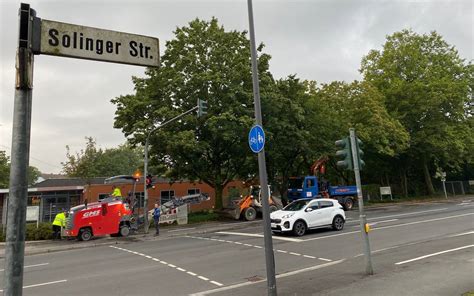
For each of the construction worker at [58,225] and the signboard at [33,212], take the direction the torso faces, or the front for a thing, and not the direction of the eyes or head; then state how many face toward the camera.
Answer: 1

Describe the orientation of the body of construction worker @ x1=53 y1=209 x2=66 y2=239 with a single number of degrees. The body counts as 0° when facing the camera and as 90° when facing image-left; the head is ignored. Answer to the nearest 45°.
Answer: approximately 270°

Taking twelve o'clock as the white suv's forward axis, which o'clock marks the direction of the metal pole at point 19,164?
The metal pole is roughly at 11 o'clock from the white suv.

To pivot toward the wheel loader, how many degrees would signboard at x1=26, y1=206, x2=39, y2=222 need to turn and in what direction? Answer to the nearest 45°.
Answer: approximately 90° to its left

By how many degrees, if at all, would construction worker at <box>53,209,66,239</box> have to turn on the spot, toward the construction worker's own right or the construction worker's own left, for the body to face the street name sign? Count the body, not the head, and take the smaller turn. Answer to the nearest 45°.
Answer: approximately 90° to the construction worker's own right

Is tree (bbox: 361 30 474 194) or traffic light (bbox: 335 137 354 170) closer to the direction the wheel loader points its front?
the traffic light

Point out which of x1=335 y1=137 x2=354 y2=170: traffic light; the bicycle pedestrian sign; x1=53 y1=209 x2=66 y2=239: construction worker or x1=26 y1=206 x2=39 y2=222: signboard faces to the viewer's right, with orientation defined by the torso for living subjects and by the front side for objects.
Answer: the construction worker

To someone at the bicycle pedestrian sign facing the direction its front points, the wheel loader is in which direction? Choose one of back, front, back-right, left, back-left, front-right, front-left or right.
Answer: back-right

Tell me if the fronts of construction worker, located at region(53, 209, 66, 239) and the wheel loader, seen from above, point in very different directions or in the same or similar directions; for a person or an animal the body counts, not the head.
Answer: very different directions

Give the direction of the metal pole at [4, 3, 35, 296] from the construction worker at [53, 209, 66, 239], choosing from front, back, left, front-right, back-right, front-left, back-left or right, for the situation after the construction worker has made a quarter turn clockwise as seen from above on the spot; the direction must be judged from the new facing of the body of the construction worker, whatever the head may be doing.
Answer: front

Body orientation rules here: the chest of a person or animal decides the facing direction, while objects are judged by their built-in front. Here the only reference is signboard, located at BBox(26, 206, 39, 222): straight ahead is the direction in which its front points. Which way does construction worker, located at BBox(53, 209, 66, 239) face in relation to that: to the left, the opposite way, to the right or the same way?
to the left
